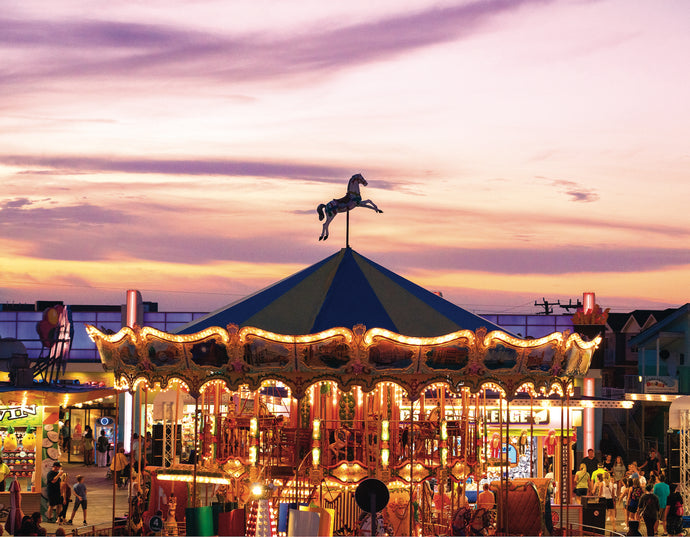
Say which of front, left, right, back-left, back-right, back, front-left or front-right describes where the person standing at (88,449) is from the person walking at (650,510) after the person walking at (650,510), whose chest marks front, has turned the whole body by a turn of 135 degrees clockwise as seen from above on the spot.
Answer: back

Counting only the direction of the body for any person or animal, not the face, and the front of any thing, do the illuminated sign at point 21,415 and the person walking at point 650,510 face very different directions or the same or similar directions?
very different directions

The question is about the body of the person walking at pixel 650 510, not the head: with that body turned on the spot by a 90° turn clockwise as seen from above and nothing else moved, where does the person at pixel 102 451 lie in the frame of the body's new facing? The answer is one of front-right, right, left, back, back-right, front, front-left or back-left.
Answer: back-left

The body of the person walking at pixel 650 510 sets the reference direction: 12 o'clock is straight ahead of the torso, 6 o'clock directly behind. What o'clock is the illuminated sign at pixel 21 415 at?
The illuminated sign is roughly at 9 o'clock from the person walking.

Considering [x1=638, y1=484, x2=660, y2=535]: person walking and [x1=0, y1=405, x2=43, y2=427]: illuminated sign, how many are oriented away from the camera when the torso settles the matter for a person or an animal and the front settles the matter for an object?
1

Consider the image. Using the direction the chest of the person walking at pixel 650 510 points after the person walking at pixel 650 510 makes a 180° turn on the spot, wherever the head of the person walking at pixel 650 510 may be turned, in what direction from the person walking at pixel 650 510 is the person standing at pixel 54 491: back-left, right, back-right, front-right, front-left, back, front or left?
right

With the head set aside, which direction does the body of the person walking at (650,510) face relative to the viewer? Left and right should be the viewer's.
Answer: facing away from the viewer

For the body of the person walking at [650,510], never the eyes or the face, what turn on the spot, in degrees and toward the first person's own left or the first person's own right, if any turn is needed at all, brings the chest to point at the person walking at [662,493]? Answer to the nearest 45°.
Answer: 0° — they already face them

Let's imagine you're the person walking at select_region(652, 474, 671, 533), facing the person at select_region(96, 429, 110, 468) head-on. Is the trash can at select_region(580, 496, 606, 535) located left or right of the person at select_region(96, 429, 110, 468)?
left

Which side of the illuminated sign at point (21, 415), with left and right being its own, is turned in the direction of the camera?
front

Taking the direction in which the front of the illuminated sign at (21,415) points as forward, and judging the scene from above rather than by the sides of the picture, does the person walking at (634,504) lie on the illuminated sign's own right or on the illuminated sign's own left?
on the illuminated sign's own left
